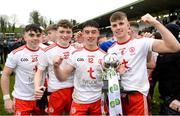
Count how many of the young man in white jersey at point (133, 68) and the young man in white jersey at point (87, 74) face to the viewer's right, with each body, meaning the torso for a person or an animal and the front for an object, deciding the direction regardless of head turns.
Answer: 0

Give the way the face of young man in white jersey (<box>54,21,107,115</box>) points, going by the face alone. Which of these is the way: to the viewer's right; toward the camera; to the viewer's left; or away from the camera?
toward the camera

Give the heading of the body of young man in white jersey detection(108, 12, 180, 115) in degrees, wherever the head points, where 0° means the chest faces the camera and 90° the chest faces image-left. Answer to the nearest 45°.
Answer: approximately 45°

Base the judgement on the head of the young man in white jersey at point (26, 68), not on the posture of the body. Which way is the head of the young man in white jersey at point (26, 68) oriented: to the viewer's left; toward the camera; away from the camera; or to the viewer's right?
toward the camera

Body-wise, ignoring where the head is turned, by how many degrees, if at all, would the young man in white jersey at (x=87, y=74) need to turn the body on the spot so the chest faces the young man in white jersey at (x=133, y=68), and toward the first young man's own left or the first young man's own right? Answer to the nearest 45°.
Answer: approximately 45° to the first young man's own left

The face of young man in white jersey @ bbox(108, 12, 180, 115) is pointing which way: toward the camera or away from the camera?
toward the camera

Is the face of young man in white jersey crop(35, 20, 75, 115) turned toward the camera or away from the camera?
toward the camera

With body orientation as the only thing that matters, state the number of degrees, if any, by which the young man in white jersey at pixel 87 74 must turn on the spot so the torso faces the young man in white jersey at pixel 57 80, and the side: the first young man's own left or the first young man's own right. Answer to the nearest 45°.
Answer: approximately 135° to the first young man's own right

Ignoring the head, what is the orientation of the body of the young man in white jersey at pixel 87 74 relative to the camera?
toward the camera
